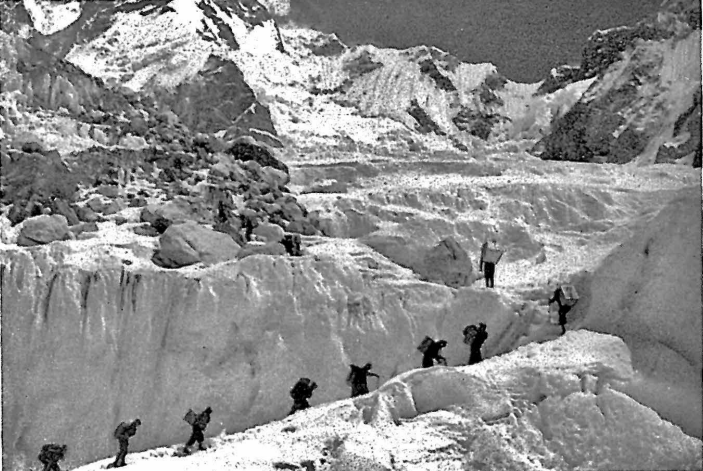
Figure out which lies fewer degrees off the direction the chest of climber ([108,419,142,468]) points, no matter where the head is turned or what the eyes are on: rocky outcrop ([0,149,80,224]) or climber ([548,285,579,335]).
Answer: the climber

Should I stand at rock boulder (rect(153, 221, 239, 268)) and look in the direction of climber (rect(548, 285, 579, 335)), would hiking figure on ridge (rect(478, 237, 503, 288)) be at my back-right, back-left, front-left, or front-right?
front-left

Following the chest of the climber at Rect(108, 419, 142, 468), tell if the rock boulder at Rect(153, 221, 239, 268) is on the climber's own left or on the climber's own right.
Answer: on the climber's own left

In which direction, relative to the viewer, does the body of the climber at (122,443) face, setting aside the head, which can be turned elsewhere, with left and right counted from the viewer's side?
facing to the right of the viewer

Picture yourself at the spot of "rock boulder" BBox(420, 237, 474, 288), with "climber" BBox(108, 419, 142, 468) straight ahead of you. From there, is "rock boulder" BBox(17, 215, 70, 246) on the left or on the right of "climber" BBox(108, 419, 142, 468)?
right

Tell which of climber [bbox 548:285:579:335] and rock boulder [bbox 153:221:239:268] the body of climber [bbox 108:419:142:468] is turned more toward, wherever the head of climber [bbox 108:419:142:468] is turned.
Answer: the climber

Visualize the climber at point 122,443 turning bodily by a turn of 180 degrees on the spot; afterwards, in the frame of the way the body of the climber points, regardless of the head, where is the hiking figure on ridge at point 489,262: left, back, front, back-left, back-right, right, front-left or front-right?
back-right

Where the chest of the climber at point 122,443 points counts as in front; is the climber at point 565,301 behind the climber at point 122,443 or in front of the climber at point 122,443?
in front

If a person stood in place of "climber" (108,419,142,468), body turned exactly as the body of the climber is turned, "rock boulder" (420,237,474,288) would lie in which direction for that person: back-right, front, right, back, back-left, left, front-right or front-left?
front-left

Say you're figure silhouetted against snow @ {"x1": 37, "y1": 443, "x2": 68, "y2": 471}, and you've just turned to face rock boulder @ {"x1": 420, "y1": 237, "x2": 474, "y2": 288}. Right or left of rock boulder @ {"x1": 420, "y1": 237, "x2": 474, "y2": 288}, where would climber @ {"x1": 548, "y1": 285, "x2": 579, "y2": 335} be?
right

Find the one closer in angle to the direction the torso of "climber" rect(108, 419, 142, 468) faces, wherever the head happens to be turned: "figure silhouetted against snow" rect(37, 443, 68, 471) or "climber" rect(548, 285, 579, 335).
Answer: the climber

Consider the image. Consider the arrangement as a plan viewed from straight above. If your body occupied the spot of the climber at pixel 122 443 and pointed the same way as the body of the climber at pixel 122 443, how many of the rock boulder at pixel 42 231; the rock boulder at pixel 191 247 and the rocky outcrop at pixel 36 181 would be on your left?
3
